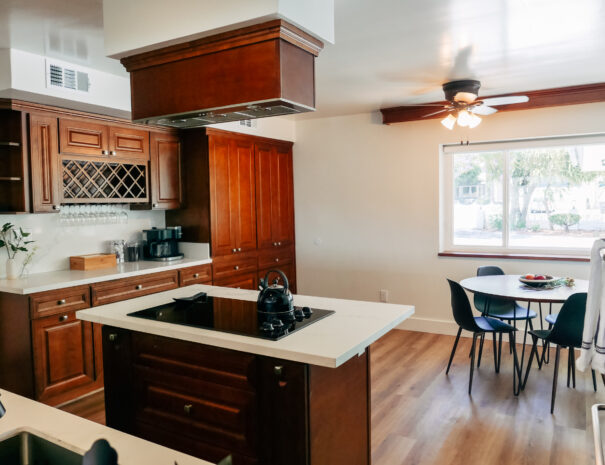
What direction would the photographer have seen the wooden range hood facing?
facing the viewer and to the left of the viewer

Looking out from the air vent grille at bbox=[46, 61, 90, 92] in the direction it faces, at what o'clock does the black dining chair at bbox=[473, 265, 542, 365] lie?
The black dining chair is roughly at 11 o'clock from the air vent grille.

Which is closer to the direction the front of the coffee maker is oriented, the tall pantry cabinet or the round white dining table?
the round white dining table

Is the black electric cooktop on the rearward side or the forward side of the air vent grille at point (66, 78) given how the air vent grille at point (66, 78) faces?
on the forward side

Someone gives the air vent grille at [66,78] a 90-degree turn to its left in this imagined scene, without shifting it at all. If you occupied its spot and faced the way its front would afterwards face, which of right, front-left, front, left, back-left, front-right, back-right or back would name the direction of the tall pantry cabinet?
front

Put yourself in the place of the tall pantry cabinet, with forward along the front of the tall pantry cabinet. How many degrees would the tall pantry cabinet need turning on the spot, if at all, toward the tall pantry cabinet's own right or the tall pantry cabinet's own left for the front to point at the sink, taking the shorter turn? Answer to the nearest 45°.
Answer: approximately 45° to the tall pantry cabinet's own right

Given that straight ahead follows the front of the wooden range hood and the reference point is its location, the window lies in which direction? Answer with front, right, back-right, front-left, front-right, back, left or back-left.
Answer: back

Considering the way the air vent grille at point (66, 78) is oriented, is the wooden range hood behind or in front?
in front

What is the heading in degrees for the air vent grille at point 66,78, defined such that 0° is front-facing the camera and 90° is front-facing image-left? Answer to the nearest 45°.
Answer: approximately 315°

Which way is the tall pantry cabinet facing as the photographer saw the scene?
facing the viewer and to the right of the viewer

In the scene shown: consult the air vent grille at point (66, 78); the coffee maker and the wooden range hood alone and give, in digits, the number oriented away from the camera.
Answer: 0

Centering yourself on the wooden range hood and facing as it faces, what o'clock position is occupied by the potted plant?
The potted plant is roughly at 3 o'clock from the wooden range hood.
